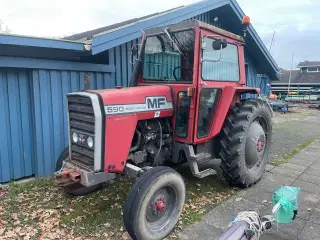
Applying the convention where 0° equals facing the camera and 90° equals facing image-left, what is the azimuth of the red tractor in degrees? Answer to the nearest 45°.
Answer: approximately 45°
